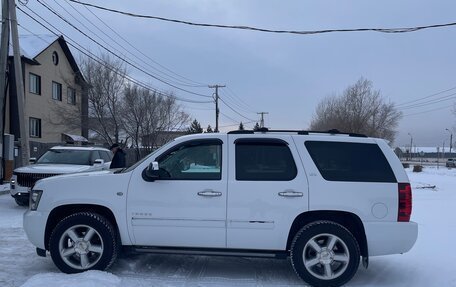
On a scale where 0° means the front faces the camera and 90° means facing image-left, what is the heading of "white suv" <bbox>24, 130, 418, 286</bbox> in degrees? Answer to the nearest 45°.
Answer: approximately 90°

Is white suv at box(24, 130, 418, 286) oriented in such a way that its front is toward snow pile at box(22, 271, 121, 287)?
no

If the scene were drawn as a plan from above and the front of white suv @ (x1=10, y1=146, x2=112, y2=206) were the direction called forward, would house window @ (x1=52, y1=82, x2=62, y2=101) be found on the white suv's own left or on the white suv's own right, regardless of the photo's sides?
on the white suv's own right

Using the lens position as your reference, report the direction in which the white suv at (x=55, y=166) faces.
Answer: facing the viewer and to the left of the viewer

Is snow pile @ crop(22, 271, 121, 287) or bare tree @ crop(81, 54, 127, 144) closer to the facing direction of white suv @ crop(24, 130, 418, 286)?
the snow pile

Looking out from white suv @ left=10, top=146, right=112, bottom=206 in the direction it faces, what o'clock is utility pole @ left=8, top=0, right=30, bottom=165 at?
The utility pole is roughly at 4 o'clock from the white suv.

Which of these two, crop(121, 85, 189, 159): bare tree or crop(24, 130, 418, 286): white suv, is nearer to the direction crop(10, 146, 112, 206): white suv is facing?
the white suv

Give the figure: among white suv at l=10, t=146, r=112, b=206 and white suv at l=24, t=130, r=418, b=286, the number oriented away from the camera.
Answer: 0

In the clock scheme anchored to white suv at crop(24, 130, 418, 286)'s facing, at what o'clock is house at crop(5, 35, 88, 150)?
The house is roughly at 2 o'clock from the white suv.

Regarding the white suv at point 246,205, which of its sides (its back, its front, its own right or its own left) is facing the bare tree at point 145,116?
right

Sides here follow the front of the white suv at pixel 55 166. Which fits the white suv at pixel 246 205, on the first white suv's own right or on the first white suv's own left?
on the first white suv's own left
